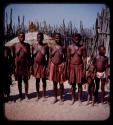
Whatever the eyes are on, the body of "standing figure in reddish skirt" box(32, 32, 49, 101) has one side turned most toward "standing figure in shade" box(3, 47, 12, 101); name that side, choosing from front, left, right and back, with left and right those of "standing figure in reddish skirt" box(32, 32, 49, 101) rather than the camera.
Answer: right

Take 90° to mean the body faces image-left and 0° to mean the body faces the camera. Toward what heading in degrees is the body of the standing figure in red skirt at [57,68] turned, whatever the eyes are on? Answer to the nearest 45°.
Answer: approximately 0°

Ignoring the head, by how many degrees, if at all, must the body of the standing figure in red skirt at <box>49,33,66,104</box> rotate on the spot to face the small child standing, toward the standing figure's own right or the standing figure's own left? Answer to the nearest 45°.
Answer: approximately 90° to the standing figure's own left

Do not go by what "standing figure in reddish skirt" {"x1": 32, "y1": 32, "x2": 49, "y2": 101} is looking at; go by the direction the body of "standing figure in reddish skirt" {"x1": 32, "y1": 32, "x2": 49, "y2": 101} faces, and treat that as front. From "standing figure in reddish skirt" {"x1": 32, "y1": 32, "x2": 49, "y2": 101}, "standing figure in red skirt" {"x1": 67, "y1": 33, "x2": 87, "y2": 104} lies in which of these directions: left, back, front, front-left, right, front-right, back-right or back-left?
left

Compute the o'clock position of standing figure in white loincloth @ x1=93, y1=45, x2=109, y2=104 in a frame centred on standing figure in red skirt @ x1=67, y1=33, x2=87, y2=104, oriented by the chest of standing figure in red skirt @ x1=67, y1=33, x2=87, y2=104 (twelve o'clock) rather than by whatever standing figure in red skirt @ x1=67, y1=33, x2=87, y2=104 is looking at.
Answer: standing figure in white loincloth @ x1=93, y1=45, x2=109, y2=104 is roughly at 9 o'clock from standing figure in red skirt @ x1=67, y1=33, x2=87, y2=104.

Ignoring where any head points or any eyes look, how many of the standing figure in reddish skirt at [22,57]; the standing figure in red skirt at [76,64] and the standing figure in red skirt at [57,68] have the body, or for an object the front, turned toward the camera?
3

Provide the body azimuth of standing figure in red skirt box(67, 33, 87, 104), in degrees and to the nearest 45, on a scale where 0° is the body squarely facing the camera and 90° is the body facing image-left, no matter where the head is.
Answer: approximately 0°

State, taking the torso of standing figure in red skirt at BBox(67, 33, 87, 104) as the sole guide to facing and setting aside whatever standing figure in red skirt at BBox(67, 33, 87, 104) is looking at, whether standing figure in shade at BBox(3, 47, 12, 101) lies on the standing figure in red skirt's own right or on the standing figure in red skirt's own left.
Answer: on the standing figure in red skirt's own right
